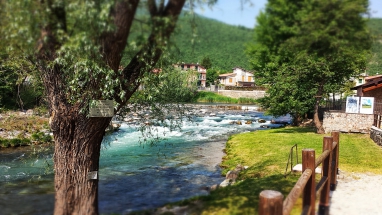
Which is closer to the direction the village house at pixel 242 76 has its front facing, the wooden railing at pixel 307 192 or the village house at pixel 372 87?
the wooden railing

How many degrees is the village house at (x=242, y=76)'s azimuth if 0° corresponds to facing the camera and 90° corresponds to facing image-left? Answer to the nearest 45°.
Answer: approximately 0°

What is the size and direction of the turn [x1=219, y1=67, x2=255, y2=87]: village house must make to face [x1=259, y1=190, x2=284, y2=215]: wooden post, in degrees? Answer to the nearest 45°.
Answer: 0° — it already faces it

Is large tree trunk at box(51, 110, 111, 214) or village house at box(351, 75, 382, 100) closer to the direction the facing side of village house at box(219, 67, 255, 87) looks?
the large tree trunk

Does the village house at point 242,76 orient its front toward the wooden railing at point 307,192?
yes

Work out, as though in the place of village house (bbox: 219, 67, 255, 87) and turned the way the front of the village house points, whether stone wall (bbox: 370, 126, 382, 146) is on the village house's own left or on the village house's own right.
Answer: on the village house's own left

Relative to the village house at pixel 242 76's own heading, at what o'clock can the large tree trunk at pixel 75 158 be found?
The large tree trunk is roughly at 1 o'clock from the village house.
